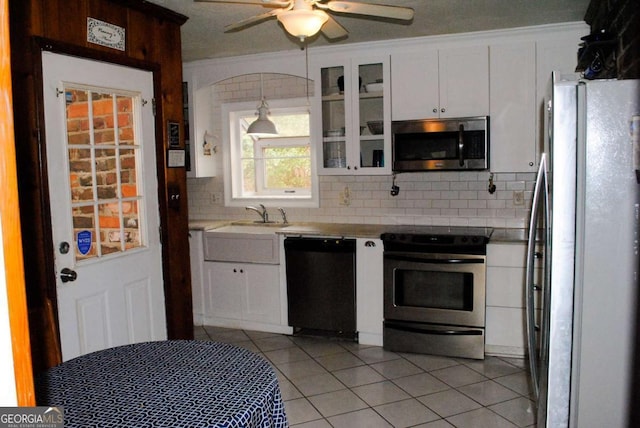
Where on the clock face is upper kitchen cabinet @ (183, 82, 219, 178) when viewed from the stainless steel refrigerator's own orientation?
The upper kitchen cabinet is roughly at 1 o'clock from the stainless steel refrigerator.

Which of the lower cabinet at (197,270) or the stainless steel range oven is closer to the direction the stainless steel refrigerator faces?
the lower cabinet

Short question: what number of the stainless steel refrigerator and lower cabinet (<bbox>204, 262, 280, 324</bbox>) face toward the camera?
1

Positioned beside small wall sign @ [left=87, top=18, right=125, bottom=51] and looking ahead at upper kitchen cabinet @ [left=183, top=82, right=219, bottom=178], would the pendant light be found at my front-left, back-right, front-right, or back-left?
front-right

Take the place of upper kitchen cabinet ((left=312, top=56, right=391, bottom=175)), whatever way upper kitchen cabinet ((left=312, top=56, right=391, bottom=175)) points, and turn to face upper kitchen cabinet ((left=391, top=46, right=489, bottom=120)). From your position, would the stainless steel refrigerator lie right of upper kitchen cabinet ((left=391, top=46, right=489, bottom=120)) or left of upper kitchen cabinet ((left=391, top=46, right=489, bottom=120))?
right

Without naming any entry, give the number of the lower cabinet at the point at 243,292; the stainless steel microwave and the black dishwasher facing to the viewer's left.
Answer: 0

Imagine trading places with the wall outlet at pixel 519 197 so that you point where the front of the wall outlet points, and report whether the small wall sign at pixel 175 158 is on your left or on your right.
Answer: on your right

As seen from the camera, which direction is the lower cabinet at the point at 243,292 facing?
toward the camera

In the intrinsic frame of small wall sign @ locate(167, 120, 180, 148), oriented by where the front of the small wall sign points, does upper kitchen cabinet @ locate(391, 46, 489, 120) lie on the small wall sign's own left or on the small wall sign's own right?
on the small wall sign's own left

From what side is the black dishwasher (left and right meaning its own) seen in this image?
front

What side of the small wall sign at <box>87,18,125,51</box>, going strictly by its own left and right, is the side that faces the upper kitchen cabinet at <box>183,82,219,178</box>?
left

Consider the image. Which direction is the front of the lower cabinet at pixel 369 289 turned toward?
toward the camera
